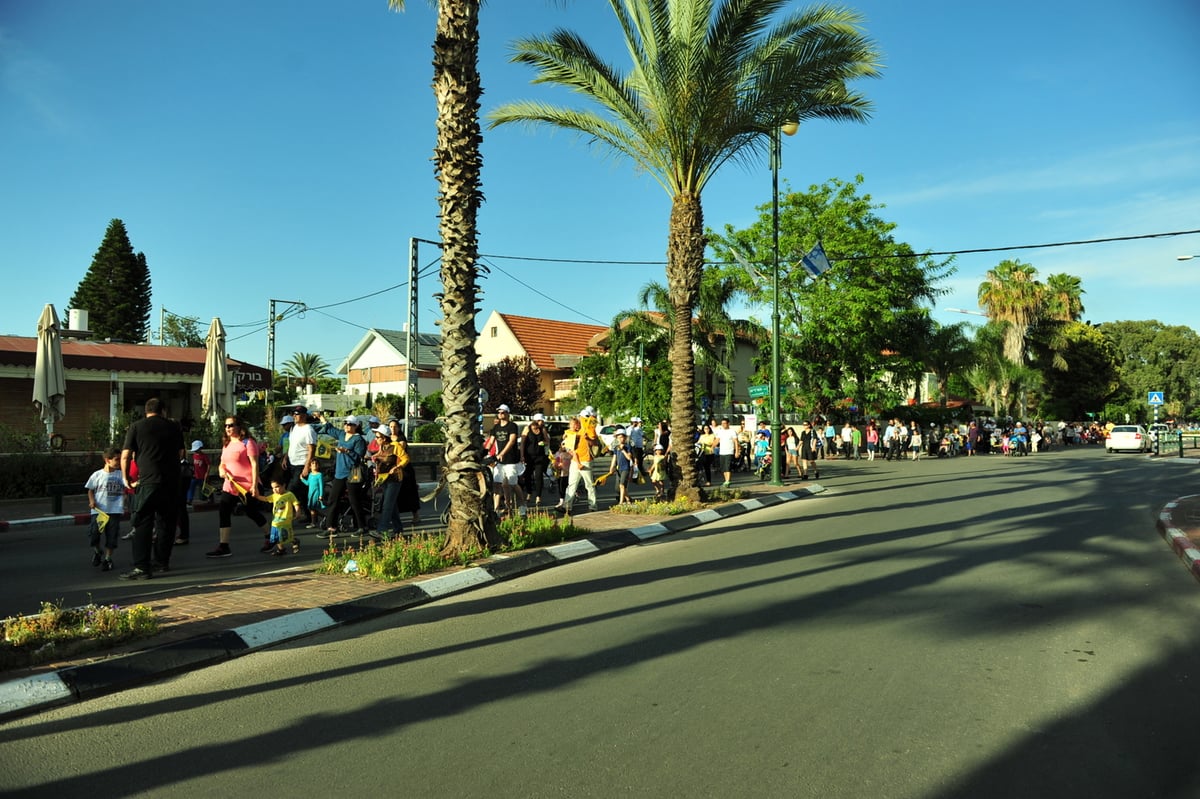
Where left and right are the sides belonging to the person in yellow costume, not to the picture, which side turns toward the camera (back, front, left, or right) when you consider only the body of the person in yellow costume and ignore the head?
front

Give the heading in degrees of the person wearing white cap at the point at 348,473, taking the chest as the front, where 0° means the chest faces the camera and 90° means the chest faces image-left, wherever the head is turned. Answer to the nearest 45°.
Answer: approximately 45°

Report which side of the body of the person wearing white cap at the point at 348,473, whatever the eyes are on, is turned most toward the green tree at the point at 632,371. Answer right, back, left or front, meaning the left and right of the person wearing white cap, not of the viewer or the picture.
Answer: back

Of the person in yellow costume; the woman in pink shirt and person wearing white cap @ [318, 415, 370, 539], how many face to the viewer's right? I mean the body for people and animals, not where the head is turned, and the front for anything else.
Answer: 0

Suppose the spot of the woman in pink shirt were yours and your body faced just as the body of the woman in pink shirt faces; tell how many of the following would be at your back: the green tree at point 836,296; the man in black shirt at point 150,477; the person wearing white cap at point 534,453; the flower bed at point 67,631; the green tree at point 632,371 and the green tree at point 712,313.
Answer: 4

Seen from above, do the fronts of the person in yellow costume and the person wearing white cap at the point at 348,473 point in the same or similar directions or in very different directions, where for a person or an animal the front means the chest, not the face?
same or similar directions

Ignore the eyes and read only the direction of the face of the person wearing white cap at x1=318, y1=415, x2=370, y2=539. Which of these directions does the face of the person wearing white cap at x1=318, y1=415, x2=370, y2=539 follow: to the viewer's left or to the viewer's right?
to the viewer's left

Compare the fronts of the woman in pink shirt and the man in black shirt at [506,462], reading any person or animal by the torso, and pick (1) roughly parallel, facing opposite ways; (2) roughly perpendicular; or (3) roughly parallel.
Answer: roughly parallel

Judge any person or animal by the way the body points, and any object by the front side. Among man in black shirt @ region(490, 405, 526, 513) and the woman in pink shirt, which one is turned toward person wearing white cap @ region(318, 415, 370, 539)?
the man in black shirt

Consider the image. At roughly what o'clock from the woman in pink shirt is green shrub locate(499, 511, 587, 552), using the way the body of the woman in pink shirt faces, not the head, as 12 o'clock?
The green shrub is roughly at 8 o'clock from the woman in pink shirt.

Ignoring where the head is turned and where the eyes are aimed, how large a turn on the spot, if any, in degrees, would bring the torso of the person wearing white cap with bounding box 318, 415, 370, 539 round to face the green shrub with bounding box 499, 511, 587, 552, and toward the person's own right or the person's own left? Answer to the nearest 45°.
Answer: approximately 90° to the person's own left

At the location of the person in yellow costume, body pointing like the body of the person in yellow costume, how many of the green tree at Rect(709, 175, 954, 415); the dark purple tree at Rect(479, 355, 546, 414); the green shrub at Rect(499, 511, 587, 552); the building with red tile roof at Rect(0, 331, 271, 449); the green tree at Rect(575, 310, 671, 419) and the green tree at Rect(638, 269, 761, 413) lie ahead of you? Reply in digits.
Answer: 1

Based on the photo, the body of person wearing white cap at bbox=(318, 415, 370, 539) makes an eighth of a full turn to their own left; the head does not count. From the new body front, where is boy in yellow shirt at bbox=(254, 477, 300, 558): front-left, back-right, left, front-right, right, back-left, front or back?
front-right

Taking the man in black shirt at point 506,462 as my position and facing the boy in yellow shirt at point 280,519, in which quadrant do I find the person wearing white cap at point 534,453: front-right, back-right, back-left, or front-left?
back-right

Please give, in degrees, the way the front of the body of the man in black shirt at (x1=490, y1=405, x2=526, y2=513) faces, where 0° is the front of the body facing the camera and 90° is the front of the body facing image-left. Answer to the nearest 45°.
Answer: approximately 45°

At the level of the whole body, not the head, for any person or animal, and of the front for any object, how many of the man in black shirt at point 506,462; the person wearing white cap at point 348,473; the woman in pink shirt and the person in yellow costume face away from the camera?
0

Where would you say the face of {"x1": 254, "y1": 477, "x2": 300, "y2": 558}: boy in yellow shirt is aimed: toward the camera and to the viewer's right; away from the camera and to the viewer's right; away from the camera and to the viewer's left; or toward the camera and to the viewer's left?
toward the camera and to the viewer's left
